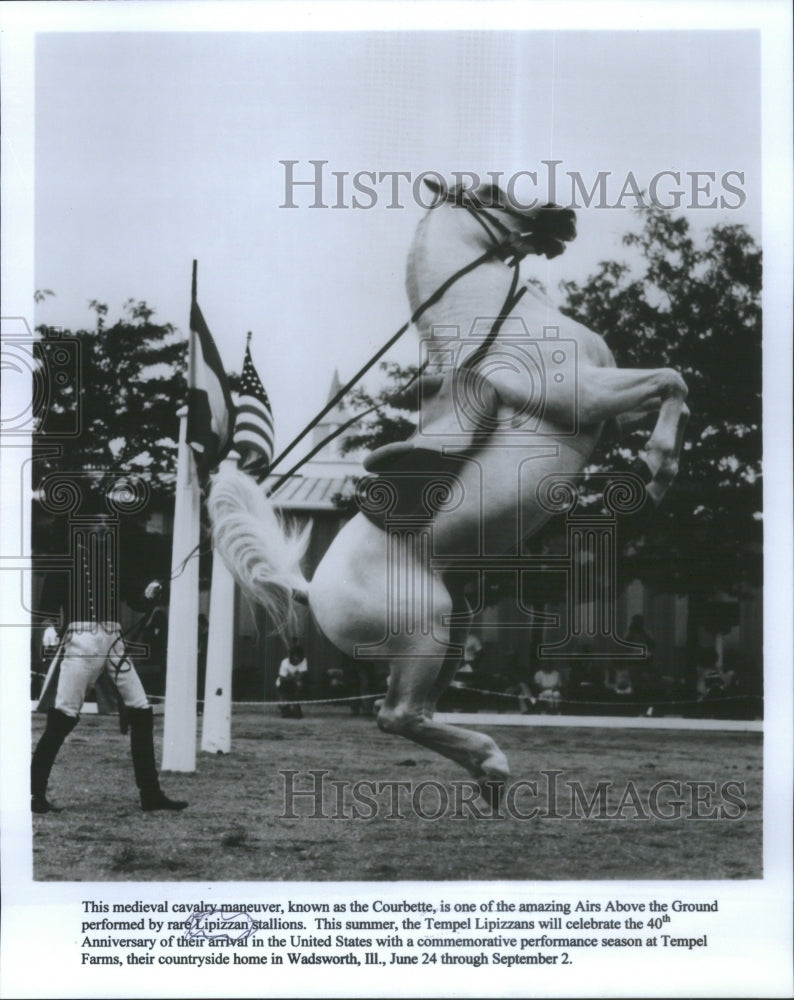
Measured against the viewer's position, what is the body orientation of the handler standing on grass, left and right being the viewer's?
facing the viewer and to the right of the viewer

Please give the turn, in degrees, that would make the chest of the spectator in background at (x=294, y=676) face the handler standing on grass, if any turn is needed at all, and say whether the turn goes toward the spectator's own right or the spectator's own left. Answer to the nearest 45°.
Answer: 0° — they already face them

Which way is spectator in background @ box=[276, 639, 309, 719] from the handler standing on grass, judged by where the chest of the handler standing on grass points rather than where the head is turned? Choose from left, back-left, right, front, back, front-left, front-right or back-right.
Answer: front-left

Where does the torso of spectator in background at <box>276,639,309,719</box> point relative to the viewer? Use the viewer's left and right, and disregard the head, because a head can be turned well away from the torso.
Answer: facing the viewer

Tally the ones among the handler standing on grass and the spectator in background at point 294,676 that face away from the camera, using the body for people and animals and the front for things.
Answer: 0

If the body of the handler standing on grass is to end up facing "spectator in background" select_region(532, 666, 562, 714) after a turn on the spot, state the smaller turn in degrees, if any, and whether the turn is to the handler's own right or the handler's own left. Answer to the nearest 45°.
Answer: approximately 45° to the handler's own left
